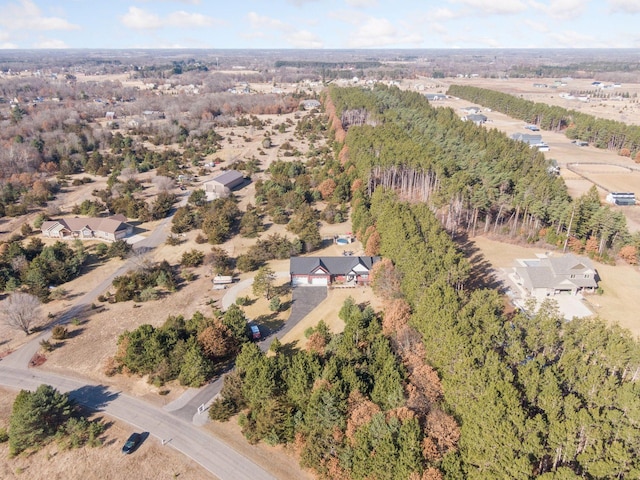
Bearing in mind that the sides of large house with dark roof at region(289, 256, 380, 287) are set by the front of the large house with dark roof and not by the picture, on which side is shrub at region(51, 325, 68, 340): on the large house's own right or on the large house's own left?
on the large house's own right

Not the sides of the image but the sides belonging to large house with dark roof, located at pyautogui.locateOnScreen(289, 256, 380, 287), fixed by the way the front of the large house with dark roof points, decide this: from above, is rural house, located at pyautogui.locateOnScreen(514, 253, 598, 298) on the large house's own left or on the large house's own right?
on the large house's own left

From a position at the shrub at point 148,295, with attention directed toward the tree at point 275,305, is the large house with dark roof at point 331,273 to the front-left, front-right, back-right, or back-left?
front-left

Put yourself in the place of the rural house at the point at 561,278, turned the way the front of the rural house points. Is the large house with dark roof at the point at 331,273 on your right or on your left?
on your right

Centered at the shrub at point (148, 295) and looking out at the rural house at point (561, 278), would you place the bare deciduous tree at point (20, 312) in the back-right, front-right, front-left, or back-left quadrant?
back-right

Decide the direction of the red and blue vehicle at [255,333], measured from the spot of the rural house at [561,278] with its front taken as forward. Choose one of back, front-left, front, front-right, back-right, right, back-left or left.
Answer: front-right

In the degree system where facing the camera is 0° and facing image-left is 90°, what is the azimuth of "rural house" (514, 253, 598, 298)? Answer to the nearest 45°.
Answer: approximately 0°

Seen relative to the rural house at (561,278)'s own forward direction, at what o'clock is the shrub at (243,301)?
The shrub is roughly at 2 o'clock from the rural house.

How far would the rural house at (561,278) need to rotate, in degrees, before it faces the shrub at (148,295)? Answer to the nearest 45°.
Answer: approximately 45° to its right

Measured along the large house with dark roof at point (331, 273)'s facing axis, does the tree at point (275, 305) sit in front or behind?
in front

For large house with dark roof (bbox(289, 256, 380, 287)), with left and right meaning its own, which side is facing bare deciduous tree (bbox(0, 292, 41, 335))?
right

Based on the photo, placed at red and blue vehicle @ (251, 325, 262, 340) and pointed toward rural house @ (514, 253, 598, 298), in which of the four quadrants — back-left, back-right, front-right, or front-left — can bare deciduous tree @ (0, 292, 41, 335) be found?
back-left

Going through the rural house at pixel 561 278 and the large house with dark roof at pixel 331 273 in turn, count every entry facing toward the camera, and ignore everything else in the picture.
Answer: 2

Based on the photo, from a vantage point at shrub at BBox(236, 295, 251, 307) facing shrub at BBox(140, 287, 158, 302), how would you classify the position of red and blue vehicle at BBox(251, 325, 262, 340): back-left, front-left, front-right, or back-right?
back-left

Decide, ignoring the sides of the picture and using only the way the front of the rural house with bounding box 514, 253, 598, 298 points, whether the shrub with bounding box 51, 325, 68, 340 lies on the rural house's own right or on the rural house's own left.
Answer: on the rural house's own right

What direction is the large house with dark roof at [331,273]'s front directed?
toward the camera
